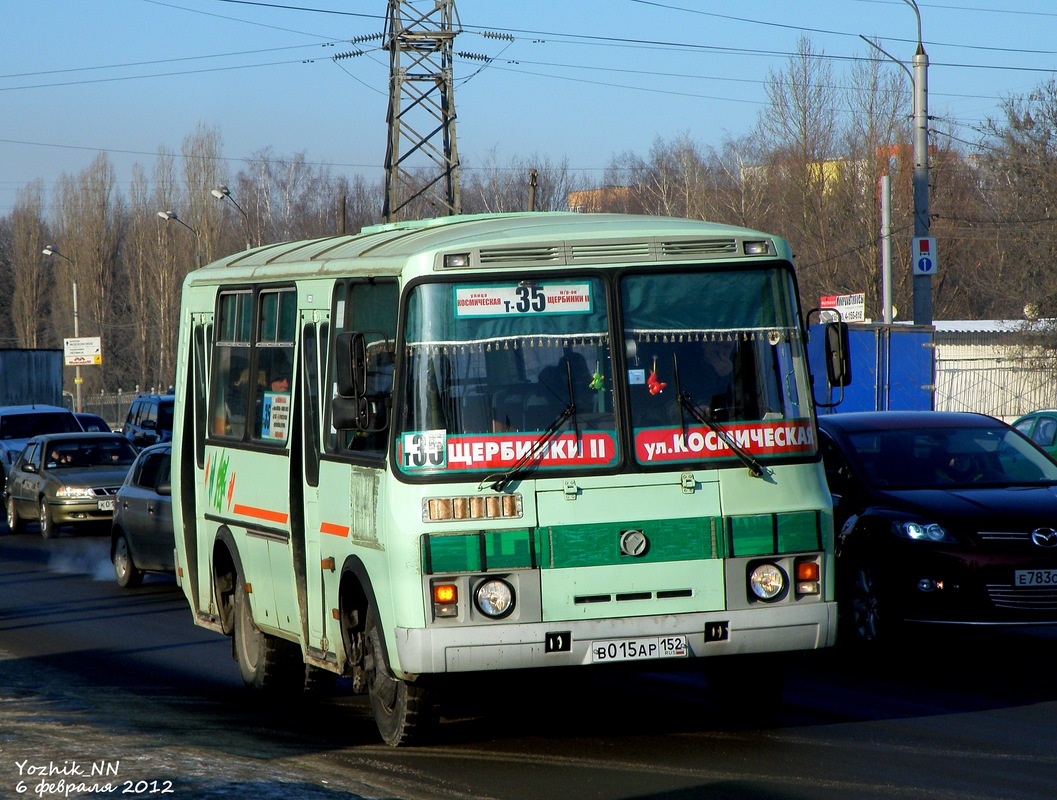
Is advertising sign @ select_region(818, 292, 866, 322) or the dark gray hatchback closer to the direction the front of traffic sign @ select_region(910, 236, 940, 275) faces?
the dark gray hatchback

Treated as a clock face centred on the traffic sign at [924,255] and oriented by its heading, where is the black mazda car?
The black mazda car is roughly at 12 o'clock from the traffic sign.

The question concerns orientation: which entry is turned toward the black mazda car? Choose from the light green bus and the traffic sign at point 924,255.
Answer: the traffic sign

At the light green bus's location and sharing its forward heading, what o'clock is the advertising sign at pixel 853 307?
The advertising sign is roughly at 8 o'clock from the light green bus.

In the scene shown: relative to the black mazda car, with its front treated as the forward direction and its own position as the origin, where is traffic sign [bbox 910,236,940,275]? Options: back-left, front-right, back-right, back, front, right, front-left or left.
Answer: back-left

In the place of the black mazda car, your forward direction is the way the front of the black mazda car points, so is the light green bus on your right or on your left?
on your right

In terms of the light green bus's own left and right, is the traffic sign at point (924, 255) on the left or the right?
on its left
